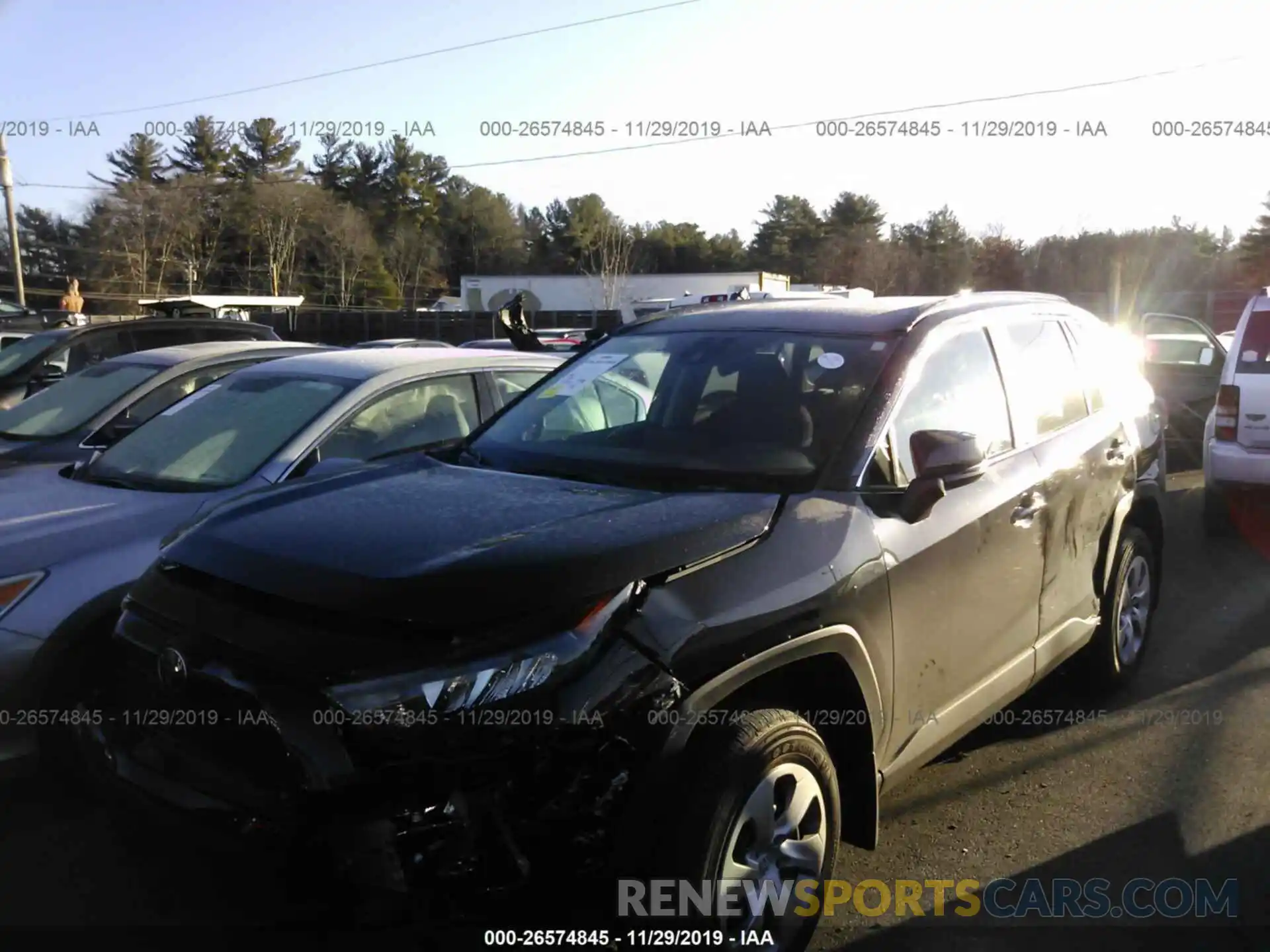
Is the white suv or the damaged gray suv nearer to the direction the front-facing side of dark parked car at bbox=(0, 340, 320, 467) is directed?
the damaged gray suv

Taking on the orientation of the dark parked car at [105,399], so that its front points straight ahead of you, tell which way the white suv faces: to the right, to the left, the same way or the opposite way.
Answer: the opposite way

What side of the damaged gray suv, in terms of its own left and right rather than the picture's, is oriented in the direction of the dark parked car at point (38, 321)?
right

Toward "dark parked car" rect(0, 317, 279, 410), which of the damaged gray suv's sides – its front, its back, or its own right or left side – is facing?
right

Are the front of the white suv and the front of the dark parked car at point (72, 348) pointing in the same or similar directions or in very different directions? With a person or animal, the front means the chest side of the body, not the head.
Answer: very different directions

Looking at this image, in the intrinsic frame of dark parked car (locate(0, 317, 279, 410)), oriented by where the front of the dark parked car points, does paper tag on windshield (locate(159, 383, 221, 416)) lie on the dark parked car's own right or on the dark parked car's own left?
on the dark parked car's own left

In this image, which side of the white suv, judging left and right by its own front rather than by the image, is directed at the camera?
back

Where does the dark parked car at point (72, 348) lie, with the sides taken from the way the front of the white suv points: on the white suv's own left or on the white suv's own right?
on the white suv's own left

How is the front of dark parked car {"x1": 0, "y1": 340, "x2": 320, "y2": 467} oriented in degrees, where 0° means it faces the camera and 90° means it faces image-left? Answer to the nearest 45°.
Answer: approximately 45°
